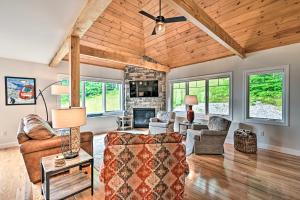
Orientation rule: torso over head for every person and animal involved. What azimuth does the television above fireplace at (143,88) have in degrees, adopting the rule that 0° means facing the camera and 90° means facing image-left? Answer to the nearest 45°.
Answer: approximately 0°

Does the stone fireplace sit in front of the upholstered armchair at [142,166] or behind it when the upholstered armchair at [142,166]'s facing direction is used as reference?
in front

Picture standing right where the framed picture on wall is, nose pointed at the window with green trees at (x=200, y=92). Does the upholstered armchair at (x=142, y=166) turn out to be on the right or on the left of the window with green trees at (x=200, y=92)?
right

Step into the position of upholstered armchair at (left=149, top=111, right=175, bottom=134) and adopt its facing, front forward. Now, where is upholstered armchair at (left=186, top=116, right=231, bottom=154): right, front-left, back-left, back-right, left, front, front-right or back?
left

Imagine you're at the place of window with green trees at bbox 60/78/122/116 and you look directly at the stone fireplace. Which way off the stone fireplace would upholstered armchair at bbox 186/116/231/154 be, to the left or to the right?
right

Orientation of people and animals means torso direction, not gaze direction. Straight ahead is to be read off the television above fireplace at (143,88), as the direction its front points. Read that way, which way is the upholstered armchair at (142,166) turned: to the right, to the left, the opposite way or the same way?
the opposite way

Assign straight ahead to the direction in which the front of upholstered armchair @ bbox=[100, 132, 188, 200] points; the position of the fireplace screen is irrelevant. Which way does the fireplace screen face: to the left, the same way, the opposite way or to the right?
the opposite way

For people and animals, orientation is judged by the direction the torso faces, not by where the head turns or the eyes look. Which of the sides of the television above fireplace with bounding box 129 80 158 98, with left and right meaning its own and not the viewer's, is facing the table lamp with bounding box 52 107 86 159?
front

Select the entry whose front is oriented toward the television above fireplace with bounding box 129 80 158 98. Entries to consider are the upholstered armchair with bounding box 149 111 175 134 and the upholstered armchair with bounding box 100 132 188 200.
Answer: the upholstered armchair with bounding box 100 132 188 200

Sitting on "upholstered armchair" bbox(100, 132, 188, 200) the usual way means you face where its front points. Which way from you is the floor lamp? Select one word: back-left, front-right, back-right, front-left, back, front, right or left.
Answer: front-left

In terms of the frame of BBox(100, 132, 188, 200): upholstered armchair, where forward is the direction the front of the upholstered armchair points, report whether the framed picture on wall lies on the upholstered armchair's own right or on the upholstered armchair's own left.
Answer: on the upholstered armchair's own left

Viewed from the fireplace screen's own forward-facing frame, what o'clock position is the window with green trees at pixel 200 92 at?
The window with green trees is roughly at 10 o'clock from the fireplace screen.

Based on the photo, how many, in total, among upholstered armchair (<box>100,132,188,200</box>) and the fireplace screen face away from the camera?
1

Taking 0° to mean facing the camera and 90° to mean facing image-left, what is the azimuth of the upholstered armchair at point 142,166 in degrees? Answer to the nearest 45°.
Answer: approximately 180°
